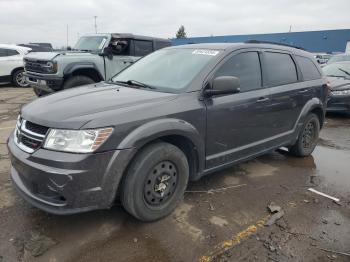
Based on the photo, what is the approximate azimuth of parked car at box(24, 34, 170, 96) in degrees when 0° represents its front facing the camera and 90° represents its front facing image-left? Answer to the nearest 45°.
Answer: approximately 45°

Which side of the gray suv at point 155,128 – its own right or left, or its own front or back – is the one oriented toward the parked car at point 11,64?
right

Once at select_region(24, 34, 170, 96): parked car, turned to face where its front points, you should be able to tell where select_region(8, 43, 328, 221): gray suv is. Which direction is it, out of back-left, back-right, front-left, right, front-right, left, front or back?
front-left

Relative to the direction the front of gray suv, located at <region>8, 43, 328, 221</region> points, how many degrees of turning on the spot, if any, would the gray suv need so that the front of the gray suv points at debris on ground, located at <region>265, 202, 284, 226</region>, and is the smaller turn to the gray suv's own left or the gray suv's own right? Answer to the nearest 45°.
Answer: approximately 135° to the gray suv's own left

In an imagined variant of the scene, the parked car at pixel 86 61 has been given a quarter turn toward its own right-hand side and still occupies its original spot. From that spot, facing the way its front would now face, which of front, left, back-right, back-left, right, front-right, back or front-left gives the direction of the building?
right

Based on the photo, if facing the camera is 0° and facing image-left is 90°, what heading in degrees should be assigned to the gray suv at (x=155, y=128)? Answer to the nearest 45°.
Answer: approximately 45°

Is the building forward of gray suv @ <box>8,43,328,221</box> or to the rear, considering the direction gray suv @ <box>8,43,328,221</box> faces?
to the rear
